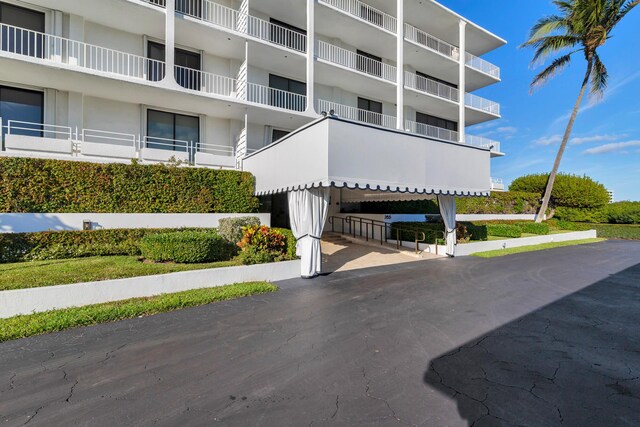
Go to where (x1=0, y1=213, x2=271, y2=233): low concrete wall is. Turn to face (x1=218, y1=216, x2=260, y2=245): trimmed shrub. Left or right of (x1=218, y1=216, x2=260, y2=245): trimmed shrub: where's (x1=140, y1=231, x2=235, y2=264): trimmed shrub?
right

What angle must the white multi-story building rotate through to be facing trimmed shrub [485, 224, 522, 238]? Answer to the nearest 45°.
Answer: approximately 45° to its left

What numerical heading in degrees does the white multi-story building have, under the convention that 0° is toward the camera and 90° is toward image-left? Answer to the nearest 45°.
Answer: approximately 315°

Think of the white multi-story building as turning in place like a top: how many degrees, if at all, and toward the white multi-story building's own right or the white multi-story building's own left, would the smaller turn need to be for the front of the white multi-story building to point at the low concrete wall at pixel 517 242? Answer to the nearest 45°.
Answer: approximately 45° to the white multi-story building's own left

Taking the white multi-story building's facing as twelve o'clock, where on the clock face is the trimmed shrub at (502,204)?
The trimmed shrub is roughly at 10 o'clock from the white multi-story building.

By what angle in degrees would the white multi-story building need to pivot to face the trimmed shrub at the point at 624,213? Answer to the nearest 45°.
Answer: approximately 45° to its left

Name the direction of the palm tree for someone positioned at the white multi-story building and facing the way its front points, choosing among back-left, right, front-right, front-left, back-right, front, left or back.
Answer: front-left

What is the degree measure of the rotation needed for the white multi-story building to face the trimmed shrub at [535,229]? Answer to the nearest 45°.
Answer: approximately 45° to its left
